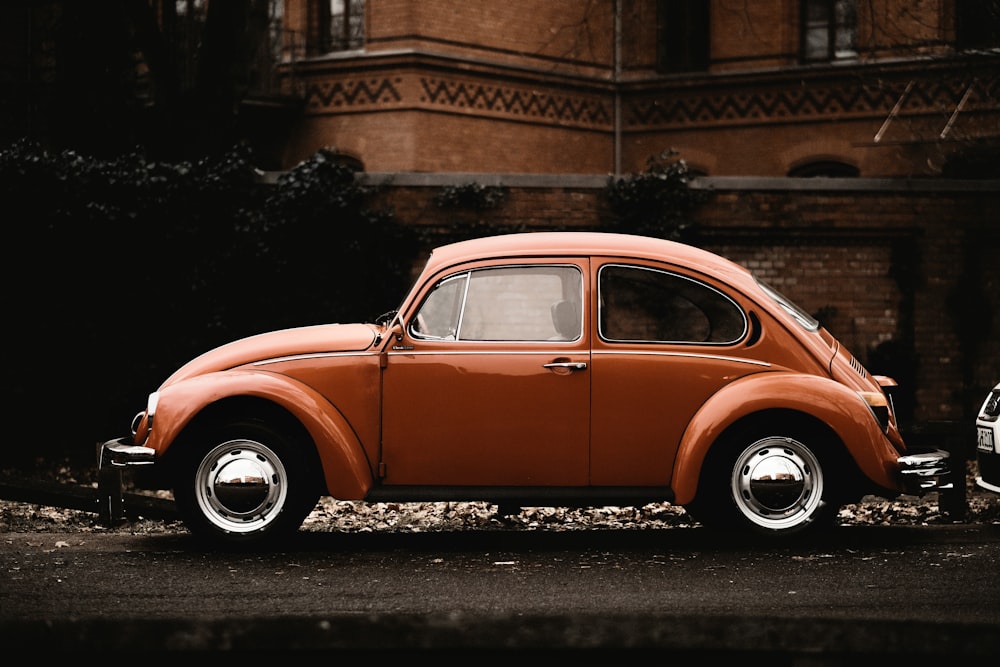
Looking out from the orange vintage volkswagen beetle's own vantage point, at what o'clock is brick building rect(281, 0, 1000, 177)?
The brick building is roughly at 3 o'clock from the orange vintage volkswagen beetle.

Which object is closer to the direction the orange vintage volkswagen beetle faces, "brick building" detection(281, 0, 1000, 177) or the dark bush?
the dark bush

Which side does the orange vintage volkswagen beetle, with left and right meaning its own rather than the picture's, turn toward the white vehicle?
back

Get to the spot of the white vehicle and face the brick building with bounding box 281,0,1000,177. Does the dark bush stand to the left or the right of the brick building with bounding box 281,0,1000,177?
left

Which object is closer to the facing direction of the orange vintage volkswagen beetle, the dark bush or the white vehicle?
the dark bush

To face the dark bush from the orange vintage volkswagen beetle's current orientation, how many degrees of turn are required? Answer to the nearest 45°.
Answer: approximately 45° to its right

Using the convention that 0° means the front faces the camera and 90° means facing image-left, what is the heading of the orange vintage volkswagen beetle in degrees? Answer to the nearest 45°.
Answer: approximately 90°
